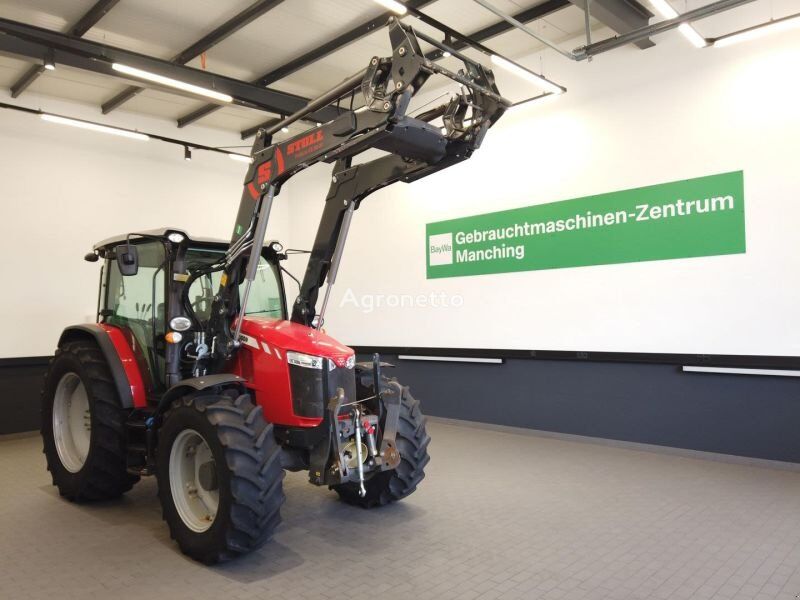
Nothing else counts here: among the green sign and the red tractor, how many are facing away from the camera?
0

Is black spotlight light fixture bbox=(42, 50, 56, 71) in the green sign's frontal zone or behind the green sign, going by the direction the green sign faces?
frontal zone

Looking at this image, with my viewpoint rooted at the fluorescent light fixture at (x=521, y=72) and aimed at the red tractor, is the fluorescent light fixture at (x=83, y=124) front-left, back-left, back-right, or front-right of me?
front-right

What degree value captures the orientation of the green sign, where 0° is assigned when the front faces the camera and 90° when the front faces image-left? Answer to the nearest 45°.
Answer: approximately 45°

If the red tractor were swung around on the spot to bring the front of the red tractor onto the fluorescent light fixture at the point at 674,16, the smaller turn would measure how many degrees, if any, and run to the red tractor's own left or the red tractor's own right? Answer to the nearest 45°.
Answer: approximately 45° to the red tractor's own left

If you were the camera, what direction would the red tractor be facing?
facing the viewer and to the right of the viewer

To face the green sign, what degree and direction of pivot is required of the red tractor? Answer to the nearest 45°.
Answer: approximately 90° to its left

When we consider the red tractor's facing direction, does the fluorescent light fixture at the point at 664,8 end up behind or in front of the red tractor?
in front

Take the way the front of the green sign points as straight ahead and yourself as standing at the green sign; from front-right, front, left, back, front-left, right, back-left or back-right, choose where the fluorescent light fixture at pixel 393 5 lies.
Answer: front

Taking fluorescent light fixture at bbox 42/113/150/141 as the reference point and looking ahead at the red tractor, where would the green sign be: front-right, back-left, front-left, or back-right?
front-left
